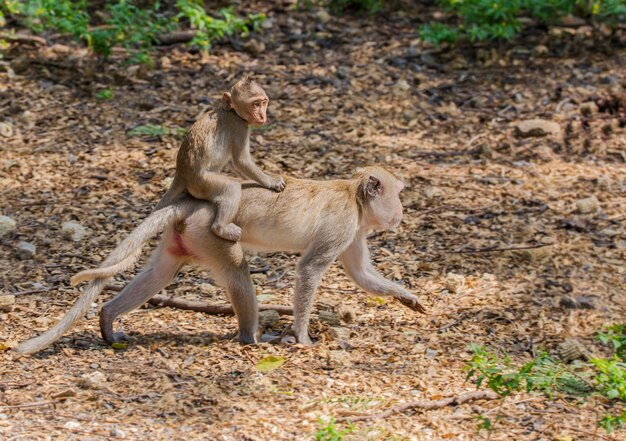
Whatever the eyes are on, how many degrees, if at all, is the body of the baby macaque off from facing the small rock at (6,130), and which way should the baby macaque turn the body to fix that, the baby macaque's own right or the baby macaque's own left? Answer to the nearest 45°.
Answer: approximately 135° to the baby macaque's own left

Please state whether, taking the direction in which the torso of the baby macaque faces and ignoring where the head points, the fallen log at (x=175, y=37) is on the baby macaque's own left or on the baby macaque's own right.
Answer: on the baby macaque's own left

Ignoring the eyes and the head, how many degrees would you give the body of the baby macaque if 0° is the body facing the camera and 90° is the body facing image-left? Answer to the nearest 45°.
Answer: approximately 270°

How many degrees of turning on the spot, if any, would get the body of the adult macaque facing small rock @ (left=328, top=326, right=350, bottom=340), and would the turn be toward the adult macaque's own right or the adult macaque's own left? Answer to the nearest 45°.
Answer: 0° — it already faces it

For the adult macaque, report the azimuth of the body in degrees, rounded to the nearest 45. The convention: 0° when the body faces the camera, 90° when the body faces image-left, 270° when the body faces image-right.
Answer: approximately 270°

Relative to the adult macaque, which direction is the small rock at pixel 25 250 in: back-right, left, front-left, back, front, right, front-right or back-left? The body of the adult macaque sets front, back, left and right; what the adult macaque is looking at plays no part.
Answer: back-left

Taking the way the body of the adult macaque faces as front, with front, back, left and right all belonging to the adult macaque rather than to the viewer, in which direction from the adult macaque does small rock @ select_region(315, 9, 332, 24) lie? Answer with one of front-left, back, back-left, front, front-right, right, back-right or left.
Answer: left

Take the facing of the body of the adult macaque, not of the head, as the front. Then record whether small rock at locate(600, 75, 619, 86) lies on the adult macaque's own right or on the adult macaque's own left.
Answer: on the adult macaque's own left

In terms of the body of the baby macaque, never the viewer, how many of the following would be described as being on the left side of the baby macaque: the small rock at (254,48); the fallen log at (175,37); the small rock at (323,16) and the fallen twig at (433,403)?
3

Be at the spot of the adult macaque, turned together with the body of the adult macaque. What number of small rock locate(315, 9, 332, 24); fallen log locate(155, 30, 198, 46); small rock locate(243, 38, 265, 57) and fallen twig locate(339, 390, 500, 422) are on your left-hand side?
3
